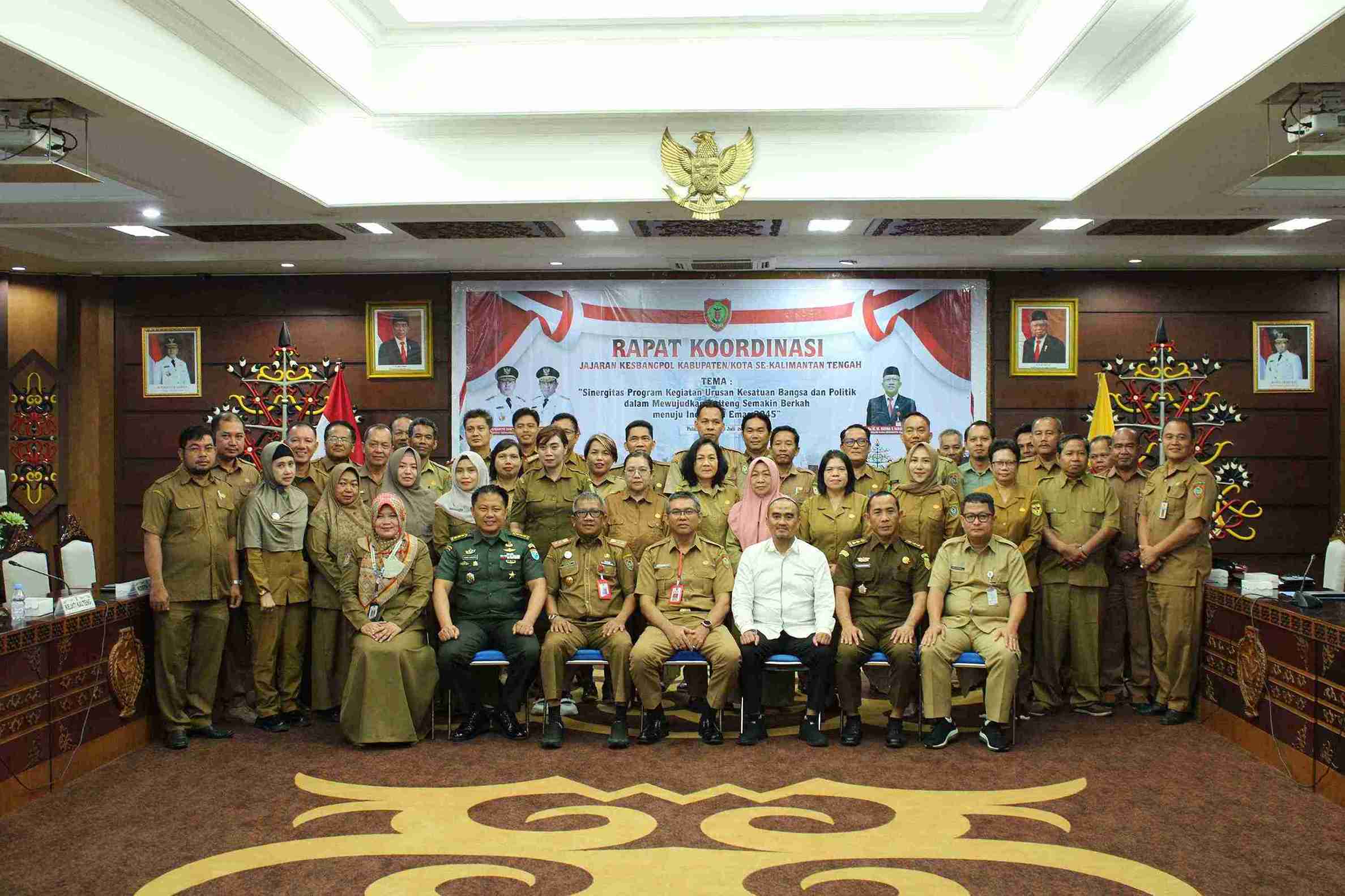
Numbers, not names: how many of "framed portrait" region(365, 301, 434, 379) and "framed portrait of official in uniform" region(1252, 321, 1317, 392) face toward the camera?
2

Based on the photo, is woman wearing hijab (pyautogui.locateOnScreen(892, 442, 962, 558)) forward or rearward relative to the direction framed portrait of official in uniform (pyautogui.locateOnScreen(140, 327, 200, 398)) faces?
forward

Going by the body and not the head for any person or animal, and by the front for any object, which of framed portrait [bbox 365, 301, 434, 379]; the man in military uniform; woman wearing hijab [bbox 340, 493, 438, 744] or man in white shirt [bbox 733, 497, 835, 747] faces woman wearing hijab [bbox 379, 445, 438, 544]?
the framed portrait

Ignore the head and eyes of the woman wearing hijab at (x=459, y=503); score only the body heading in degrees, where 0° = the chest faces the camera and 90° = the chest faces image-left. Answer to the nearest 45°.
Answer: approximately 0°

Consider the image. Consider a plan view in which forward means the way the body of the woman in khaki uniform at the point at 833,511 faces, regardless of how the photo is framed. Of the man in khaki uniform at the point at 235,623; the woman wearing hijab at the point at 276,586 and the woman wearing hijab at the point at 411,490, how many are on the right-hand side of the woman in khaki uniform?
3

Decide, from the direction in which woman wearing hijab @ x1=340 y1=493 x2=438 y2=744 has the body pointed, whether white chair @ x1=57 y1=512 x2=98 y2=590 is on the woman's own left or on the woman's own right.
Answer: on the woman's own right

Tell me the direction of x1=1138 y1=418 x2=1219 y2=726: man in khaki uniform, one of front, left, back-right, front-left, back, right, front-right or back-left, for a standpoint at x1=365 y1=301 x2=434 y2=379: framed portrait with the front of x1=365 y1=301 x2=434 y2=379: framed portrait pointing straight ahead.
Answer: front-left

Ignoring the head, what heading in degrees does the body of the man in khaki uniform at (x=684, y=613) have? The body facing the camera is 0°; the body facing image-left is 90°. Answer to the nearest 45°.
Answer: approximately 0°

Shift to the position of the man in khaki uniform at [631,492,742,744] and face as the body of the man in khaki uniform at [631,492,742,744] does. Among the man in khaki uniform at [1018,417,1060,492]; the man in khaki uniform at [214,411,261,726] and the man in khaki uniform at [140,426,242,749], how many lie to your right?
2

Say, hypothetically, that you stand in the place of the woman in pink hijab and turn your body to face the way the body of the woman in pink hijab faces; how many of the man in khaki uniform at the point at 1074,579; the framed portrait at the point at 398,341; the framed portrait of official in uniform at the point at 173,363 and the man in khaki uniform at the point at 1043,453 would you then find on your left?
2

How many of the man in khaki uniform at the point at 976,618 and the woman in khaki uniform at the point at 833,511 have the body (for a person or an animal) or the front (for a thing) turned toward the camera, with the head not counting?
2
